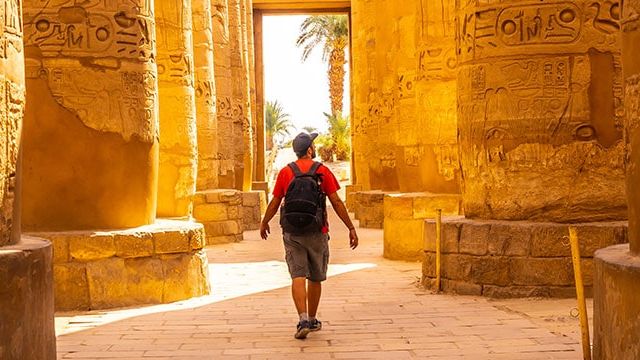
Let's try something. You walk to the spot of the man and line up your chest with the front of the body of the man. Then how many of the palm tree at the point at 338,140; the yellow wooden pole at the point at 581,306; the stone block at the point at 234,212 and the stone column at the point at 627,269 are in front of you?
2

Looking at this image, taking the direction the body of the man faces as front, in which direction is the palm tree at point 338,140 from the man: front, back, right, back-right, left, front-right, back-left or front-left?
front

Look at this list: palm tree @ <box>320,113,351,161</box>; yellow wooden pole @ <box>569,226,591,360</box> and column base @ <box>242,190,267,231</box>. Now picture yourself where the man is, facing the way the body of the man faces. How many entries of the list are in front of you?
2

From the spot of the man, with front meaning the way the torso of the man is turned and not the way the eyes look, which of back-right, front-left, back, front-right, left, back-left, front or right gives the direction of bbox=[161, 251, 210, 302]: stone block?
front-left

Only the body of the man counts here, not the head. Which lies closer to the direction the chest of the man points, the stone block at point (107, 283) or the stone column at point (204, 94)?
the stone column

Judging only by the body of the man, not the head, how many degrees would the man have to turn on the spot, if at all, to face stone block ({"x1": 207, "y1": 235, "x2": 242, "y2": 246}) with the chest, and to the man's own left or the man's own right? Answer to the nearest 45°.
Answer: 0° — they already face it

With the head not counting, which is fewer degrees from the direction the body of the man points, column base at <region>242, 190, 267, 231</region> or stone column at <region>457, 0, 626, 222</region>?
the column base

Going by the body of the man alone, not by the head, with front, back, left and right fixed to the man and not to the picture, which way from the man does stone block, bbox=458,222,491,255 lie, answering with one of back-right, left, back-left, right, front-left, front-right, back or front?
front-right

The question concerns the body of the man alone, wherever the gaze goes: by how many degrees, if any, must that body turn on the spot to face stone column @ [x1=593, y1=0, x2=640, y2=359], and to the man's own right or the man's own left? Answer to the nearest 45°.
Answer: approximately 135° to the man's own right

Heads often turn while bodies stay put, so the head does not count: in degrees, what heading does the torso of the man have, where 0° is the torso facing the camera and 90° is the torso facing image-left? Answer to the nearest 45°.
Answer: approximately 180°

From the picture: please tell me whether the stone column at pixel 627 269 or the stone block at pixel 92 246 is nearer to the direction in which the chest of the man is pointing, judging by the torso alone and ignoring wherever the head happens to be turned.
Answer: the stone block

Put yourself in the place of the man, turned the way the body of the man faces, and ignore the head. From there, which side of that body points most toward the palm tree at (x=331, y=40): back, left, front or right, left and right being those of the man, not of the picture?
front

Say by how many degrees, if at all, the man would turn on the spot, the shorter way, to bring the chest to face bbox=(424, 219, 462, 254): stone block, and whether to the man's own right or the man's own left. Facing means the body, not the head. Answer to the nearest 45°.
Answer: approximately 45° to the man's own right
